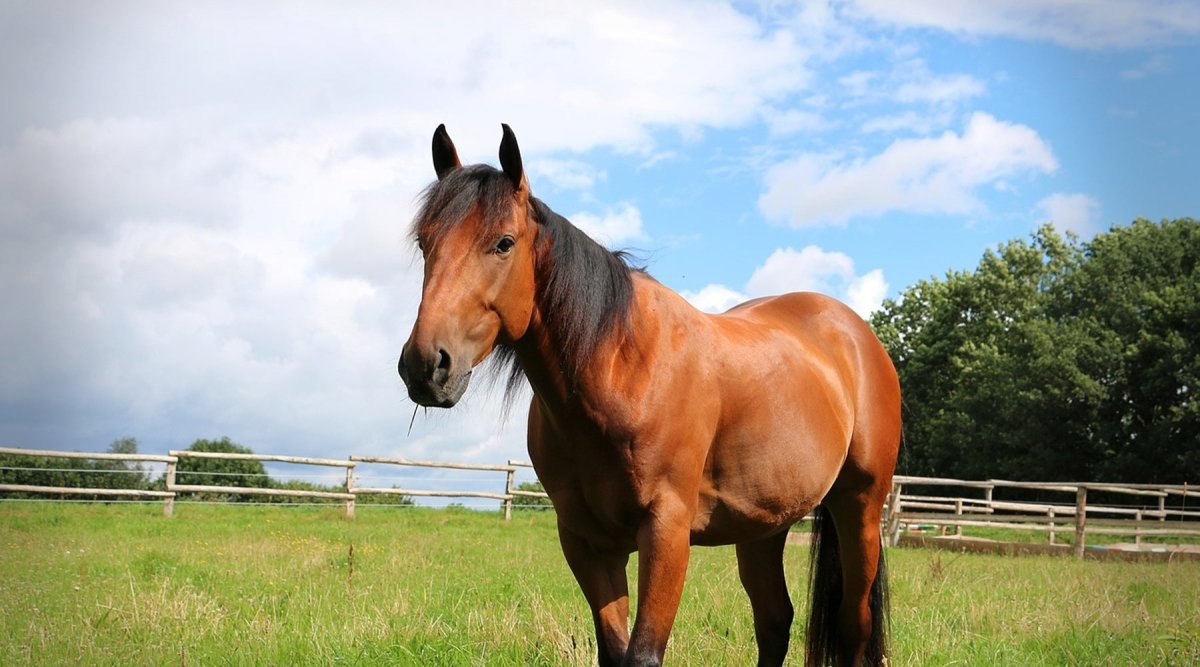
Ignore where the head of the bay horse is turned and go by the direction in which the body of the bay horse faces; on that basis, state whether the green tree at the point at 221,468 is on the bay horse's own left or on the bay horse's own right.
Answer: on the bay horse's own right

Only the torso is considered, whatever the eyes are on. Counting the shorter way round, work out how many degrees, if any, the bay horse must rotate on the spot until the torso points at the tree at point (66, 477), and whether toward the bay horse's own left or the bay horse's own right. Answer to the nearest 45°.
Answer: approximately 90° to the bay horse's own right

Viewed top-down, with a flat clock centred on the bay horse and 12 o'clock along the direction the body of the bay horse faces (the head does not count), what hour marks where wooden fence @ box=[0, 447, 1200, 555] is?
The wooden fence is roughly at 5 o'clock from the bay horse.

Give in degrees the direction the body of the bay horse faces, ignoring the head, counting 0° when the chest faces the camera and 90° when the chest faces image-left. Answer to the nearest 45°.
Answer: approximately 45°
